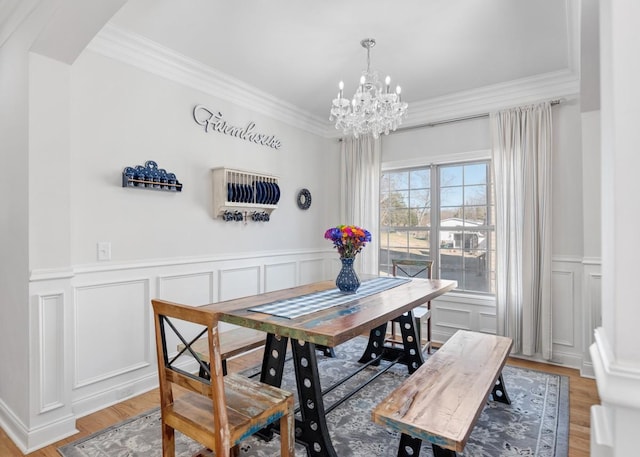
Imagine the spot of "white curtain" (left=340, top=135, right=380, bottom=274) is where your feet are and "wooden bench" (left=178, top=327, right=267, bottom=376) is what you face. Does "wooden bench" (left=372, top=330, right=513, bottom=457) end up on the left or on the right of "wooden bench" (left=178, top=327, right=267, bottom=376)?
left

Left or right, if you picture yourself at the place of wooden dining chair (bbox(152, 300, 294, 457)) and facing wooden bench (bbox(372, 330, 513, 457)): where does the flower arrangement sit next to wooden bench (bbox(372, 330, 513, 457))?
left

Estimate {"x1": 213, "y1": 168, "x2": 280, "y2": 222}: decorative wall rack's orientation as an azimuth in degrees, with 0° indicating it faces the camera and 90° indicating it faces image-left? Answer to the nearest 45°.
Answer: approximately 315°

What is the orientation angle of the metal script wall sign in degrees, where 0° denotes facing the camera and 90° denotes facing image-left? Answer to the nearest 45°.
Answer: approximately 315°

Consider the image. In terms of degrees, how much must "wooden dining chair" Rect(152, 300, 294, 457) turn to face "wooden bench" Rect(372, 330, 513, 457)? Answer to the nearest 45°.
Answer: approximately 45° to its right

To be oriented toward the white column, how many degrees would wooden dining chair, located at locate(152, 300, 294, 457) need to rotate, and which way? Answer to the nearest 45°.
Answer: approximately 90° to its right

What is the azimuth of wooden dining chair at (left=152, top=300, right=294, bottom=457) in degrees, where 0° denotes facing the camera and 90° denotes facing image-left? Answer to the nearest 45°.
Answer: approximately 225°
